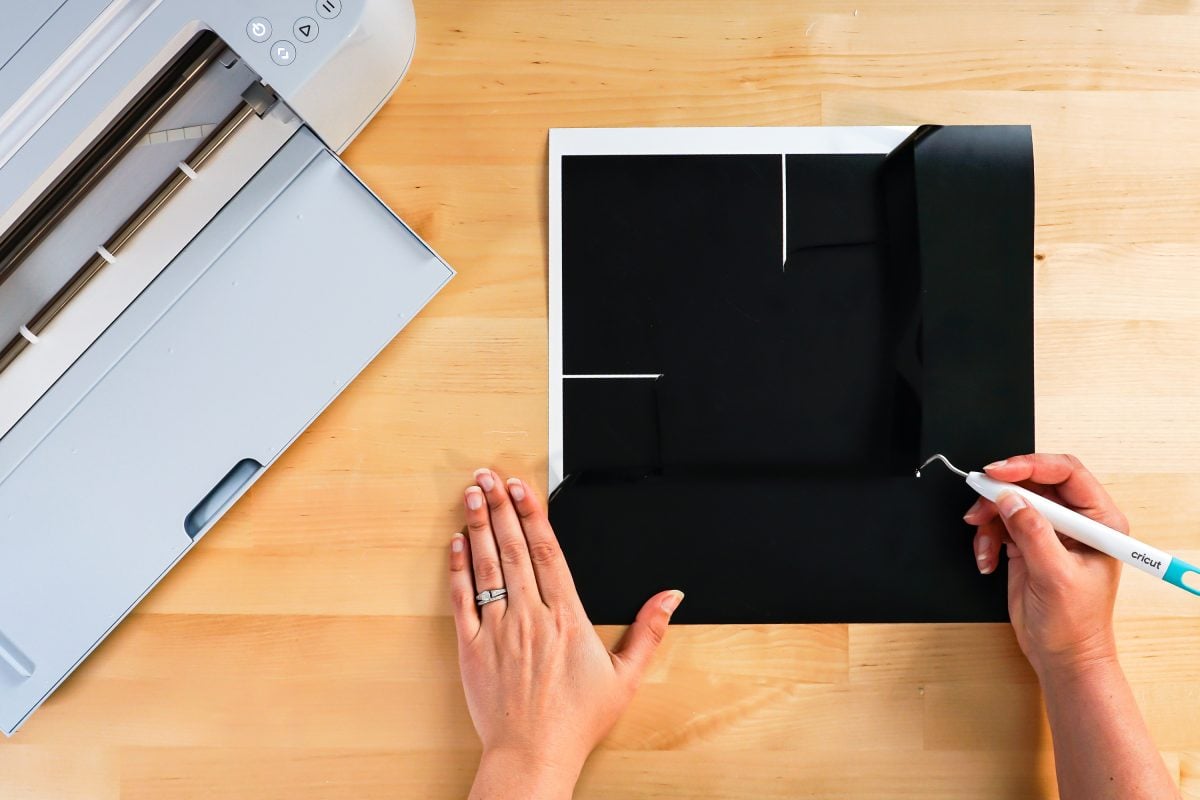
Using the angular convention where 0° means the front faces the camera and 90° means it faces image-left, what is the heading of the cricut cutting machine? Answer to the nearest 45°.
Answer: approximately 315°
